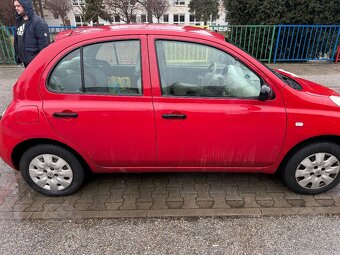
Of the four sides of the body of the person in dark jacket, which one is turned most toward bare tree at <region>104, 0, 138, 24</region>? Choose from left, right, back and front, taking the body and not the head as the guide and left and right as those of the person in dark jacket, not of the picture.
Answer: back

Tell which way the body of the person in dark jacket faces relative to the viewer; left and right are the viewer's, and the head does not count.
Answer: facing the viewer and to the left of the viewer

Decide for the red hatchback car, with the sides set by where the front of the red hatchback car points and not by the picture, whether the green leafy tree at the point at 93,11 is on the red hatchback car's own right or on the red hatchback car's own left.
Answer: on the red hatchback car's own left

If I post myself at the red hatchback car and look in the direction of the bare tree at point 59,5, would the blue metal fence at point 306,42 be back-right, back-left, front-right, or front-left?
front-right

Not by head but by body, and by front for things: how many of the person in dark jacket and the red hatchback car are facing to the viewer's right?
1

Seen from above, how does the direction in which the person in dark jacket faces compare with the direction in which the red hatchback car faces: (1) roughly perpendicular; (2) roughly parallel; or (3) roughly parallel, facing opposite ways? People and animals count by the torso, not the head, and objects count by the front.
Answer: roughly perpendicular

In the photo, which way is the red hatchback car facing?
to the viewer's right

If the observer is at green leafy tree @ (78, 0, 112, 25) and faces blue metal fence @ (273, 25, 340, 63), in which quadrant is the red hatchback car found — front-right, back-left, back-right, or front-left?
front-right

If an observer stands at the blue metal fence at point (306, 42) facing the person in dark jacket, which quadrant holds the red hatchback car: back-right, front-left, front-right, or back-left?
front-left

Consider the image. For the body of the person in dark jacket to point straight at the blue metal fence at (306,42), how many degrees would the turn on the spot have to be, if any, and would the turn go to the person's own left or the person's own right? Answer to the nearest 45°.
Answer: approximately 135° to the person's own left

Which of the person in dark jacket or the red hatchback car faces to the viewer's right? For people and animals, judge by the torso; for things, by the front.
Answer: the red hatchback car

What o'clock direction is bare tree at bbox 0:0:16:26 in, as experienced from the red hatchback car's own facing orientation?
The bare tree is roughly at 8 o'clock from the red hatchback car.
